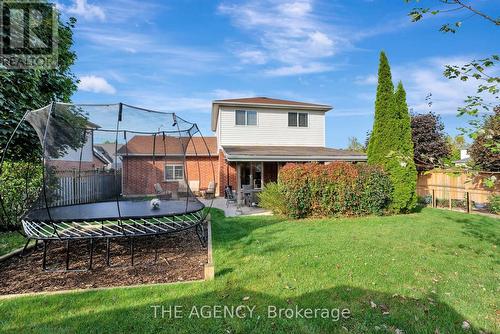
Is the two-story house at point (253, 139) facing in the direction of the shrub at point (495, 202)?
no

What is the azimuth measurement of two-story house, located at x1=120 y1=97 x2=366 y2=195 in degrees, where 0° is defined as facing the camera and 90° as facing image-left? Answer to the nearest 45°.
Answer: approximately 180°

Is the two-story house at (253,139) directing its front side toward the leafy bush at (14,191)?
no

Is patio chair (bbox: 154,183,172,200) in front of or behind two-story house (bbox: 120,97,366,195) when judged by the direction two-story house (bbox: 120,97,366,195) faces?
behind

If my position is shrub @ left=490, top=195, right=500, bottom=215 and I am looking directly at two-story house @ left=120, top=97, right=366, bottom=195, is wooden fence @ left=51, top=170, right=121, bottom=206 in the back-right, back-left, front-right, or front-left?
front-left

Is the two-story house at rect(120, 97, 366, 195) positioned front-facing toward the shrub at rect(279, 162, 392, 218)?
no

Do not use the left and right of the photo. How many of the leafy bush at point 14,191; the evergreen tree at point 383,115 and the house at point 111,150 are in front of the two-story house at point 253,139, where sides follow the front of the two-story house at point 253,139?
0

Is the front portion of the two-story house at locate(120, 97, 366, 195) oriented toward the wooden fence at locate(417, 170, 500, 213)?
no

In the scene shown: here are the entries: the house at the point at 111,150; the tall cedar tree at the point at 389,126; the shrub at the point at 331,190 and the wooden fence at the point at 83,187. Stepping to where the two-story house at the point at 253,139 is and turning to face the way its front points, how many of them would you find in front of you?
0

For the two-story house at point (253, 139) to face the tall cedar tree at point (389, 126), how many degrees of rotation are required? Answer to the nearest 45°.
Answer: approximately 135° to its right

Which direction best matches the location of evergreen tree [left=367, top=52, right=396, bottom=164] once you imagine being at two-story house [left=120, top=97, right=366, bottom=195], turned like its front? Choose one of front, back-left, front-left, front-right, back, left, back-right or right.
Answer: back-right

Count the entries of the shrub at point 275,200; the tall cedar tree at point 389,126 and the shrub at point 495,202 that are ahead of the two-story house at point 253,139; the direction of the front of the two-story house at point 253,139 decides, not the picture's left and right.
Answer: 0

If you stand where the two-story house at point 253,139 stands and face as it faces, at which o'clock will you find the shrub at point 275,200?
The shrub is roughly at 6 o'clock from the two-story house.
